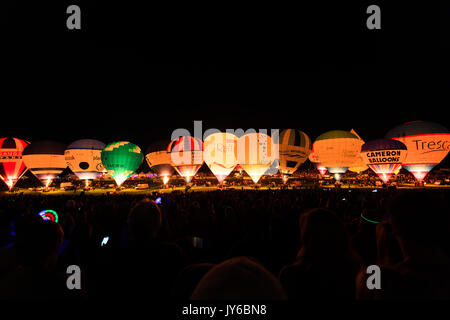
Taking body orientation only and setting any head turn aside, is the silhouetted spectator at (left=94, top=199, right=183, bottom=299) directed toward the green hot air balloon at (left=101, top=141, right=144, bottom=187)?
yes

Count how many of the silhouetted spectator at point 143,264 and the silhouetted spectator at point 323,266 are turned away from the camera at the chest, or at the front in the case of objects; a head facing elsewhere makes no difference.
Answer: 2

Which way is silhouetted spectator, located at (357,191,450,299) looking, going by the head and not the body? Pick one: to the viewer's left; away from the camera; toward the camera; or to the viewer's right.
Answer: away from the camera

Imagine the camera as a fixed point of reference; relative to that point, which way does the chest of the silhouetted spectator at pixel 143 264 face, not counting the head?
away from the camera

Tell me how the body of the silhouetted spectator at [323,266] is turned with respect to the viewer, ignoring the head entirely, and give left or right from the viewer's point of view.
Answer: facing away from the viewer

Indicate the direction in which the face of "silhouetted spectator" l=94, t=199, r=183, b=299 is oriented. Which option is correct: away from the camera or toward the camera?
away from the camera

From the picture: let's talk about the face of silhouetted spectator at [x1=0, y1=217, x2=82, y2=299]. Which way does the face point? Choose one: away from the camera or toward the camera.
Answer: away from the camera

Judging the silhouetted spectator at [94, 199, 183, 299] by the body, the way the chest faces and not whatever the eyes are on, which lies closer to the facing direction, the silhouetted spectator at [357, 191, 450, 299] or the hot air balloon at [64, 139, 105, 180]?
the hot air balloon

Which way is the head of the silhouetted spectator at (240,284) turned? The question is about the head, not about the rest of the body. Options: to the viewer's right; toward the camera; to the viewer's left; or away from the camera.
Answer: away from the camera
